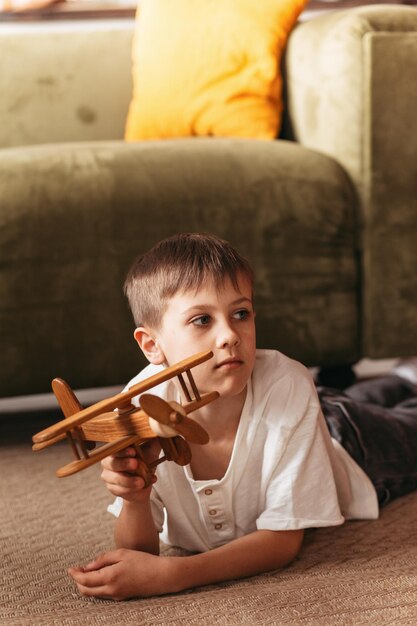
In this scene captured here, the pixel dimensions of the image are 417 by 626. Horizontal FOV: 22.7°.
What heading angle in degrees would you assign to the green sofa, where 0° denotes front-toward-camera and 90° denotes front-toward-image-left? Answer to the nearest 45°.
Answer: approximately 0°

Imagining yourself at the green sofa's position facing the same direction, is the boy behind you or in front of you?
in front
